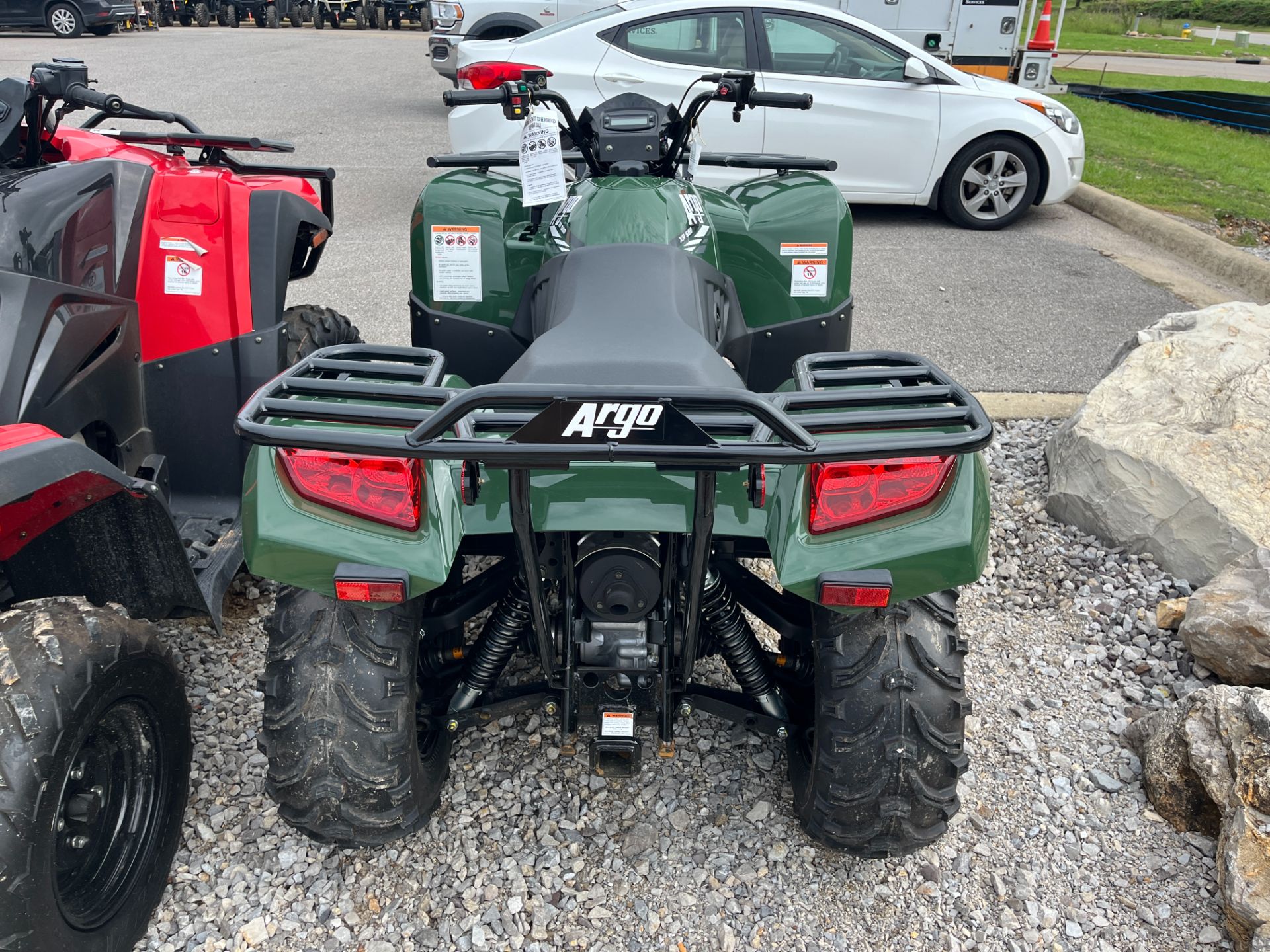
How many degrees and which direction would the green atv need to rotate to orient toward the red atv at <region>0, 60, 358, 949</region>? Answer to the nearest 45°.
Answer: approximately 45° to its left

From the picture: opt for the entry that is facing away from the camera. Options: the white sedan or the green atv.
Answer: the green atv

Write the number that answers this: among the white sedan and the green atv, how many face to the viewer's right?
1

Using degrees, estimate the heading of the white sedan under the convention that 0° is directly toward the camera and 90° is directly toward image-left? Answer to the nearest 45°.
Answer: approximately 270°

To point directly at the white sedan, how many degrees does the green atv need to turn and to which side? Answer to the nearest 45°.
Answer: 0° — it already faces it

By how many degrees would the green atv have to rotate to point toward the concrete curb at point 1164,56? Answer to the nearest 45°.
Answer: approximately 45° to its right

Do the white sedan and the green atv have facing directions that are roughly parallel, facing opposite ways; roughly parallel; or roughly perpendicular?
roughly perpendicular

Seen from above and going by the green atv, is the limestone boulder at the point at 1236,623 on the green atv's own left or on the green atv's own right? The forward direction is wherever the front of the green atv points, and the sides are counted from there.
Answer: on the green atv's own right

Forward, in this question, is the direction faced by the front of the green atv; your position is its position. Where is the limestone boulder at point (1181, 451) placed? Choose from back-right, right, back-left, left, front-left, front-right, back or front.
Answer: front-right

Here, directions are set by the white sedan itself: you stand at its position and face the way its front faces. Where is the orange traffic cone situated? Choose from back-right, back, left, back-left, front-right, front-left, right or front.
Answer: front-left

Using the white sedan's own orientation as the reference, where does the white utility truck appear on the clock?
The white utility truck is roughly at 10 o'clock from the white sedan.

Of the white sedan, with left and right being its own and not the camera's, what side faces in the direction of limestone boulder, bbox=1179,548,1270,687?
right

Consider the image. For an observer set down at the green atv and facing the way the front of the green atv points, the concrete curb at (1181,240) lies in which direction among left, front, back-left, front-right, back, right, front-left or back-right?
front-right

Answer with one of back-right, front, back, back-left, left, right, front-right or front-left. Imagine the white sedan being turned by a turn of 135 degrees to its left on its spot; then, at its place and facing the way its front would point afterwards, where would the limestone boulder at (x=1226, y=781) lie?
back-left

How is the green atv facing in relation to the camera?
away from the camera

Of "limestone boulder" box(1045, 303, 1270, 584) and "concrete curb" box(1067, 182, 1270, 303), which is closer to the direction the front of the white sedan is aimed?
the concrete curb
